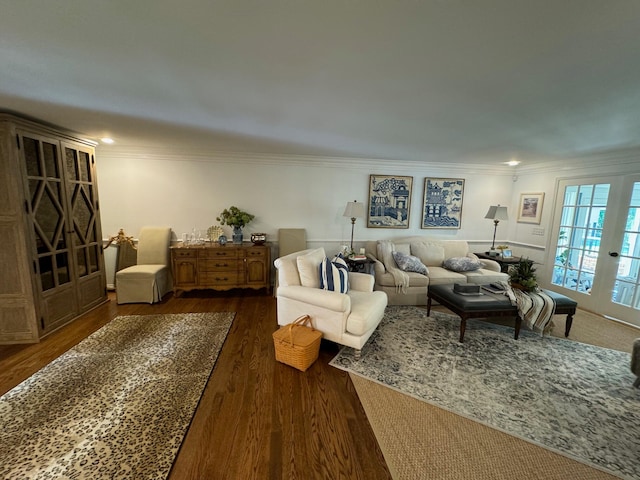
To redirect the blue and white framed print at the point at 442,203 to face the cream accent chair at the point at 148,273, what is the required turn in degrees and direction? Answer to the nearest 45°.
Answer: approximately 45° to its right

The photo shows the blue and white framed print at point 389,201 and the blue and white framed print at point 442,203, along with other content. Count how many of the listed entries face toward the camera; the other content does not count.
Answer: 2

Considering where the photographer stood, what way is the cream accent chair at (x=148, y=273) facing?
facing the viewer and to the left of the viewer

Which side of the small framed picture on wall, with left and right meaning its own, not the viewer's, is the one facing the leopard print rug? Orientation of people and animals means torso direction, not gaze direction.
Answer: front

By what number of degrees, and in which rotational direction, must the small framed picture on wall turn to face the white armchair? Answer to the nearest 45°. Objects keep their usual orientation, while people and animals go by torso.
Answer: approximately 45° to its left

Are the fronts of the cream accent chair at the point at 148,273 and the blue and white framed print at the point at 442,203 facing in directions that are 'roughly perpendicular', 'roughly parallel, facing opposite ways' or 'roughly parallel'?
roughly parallel

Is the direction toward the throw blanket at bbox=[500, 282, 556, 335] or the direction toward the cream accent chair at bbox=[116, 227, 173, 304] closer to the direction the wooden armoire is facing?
the throw blanket

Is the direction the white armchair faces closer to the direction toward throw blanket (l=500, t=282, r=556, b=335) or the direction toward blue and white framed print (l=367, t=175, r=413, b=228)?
the throw blanket

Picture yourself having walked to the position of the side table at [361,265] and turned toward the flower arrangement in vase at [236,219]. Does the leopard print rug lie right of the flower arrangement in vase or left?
left

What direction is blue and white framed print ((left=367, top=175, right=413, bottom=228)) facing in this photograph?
toward the camera

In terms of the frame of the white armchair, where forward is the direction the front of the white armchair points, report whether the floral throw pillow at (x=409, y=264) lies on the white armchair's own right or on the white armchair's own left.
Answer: on the white armchair's own left

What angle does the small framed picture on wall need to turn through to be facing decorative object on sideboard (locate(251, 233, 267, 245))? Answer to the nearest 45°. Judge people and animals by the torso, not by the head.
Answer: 0° — it already faces it

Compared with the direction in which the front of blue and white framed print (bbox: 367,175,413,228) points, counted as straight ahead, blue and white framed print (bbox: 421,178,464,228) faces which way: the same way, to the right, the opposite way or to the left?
the same way

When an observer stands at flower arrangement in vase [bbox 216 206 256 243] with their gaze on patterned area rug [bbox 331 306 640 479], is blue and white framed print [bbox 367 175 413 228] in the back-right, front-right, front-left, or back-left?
front-left

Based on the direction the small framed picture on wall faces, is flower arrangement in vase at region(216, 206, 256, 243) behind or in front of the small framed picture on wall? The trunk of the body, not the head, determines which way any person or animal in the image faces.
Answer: in front

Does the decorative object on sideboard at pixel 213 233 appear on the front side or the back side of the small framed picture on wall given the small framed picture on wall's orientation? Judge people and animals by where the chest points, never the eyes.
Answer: on the front side

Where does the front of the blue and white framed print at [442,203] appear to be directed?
toward the camera

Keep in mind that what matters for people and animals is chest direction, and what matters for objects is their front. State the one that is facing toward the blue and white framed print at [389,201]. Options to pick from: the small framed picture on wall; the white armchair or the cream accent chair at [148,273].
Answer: the small framed picture on wall

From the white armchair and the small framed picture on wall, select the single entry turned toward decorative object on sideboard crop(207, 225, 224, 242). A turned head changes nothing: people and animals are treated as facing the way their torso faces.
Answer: the small framed picture on wall

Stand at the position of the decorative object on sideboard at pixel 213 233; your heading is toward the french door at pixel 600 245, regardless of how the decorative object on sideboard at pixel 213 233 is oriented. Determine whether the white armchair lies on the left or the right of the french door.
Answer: right
